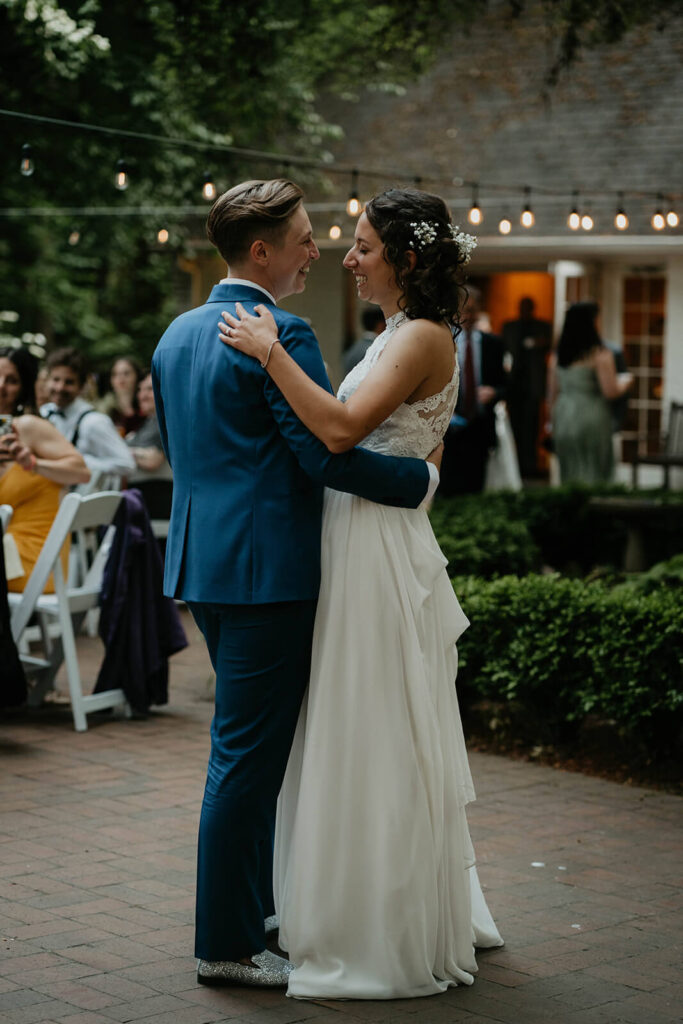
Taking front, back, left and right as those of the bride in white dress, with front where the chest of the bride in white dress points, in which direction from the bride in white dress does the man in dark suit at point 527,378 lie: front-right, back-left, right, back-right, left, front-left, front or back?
right

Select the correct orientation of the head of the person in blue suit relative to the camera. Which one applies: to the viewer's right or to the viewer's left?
to the viewer's right

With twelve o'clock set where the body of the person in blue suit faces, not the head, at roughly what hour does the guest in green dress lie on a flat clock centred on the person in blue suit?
The guest in green dress is roughly at 11 o'clock from the person in blue suit.

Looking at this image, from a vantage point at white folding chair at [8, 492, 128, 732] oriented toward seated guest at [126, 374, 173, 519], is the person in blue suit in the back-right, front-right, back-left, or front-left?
back-right

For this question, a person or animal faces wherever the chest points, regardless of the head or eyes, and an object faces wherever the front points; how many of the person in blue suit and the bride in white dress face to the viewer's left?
1

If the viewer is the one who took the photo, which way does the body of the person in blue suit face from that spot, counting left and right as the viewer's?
facing away from the viewer and to the right of the viewer

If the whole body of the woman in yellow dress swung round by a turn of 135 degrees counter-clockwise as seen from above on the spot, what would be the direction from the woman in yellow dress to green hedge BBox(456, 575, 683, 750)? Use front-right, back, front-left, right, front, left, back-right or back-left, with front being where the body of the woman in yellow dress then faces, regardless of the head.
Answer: front-right

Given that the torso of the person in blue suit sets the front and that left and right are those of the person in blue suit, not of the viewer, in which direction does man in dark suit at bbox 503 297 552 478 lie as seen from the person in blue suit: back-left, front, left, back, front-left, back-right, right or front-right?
front-left

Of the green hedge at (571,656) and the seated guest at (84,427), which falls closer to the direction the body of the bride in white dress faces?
the seated guest

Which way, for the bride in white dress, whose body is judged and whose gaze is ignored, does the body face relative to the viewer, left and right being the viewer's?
facing to the left of the viewer

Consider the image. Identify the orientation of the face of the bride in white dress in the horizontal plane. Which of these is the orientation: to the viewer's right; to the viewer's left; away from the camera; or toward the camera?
to the viewer's left

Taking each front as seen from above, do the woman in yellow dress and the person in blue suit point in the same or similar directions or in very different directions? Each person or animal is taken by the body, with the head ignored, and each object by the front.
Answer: very different directions
